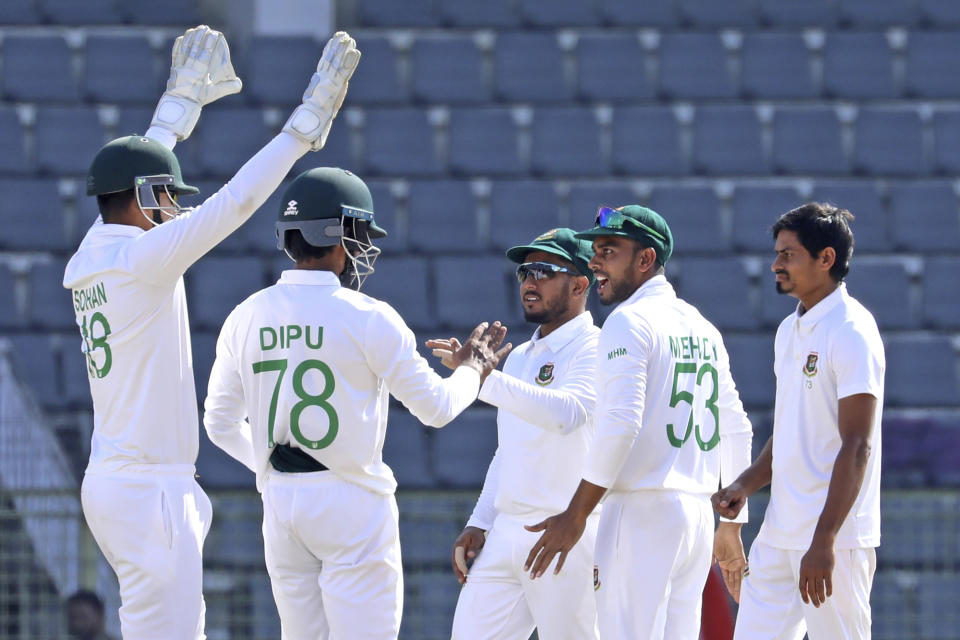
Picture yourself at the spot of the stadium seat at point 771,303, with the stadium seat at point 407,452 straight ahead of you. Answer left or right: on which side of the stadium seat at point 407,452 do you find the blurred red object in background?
left

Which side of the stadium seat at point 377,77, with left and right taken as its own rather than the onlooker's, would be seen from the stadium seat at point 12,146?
right

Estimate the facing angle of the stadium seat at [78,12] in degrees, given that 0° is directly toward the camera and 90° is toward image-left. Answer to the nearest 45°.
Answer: approximately 0°

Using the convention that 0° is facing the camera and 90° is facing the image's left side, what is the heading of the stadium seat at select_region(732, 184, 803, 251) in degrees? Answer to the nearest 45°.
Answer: approximately 0°

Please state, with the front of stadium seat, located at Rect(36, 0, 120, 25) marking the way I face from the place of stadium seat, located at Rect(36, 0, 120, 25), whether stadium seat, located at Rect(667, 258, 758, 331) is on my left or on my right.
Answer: on my left

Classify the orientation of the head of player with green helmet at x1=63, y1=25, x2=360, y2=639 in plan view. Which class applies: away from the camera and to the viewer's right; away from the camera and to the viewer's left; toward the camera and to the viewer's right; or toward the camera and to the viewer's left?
away from the camera and to the viewer's right

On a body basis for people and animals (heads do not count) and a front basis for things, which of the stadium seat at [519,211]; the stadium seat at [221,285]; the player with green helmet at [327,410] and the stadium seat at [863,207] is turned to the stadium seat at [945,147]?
the player with green helmet

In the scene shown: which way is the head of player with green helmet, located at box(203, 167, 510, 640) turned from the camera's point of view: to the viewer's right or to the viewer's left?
to the viewer's right

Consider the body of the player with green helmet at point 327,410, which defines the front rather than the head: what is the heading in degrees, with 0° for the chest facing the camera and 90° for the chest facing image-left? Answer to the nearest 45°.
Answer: approximately 225°
